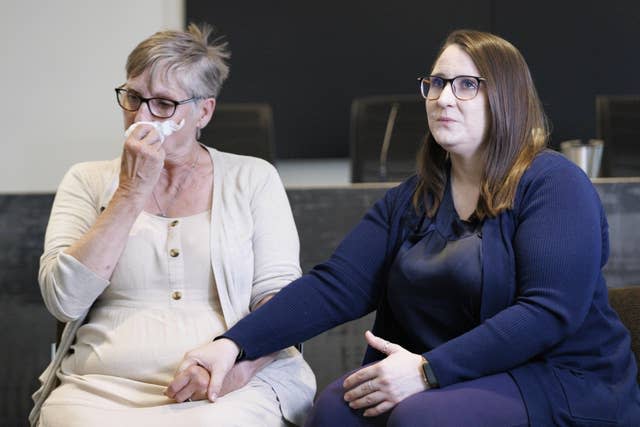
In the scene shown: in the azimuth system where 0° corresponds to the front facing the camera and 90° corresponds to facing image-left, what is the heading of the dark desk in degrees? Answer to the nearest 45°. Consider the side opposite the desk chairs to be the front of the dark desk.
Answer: approximately 0°

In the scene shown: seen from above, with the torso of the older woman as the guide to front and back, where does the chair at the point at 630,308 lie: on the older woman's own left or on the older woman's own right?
on the older woman's own left

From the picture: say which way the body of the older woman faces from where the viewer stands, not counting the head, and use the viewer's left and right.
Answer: facing the viewer

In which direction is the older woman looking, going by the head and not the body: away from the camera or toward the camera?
toward the camera
